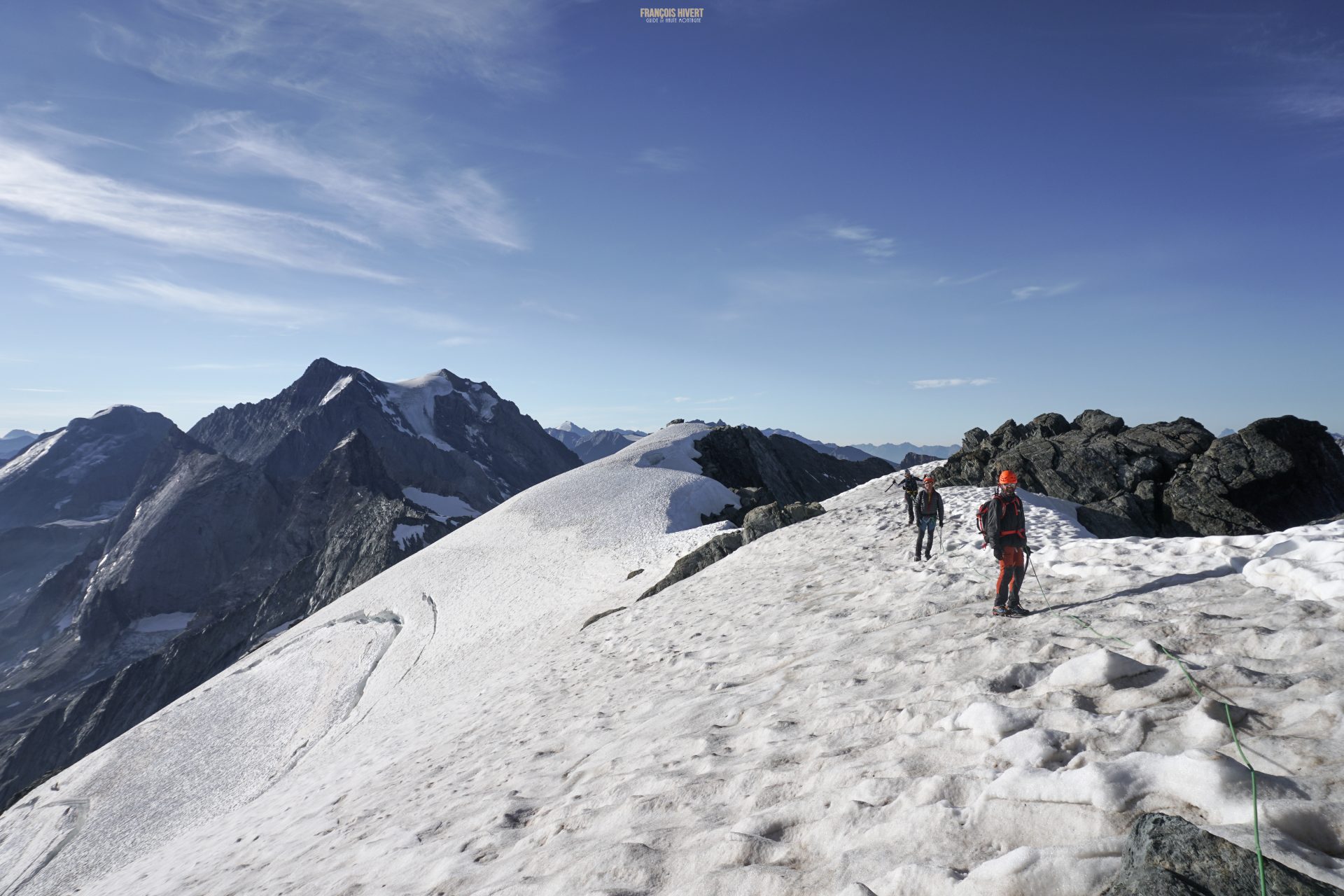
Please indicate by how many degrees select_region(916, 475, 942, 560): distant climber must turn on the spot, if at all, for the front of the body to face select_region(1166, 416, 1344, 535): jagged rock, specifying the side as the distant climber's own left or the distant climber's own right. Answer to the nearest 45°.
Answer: approximately 135° to the distant climber's own left

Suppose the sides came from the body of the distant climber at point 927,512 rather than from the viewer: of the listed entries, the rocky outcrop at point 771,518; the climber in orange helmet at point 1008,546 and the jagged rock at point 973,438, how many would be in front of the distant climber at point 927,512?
1

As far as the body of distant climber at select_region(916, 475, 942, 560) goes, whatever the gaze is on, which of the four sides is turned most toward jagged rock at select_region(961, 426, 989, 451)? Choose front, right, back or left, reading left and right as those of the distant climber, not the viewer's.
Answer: back

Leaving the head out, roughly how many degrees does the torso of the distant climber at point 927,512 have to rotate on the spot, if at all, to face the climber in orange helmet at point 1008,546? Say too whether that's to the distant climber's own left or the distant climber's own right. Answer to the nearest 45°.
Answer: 0° — they already face them

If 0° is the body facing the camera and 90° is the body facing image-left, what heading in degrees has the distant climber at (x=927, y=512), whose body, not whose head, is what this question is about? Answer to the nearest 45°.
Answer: approximately 0°

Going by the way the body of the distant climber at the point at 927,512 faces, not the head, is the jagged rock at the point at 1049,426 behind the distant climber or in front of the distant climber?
behind

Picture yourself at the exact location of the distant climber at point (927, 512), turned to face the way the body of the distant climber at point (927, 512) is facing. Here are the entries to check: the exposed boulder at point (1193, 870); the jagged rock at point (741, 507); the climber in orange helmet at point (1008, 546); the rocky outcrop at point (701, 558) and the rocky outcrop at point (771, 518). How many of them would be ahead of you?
2

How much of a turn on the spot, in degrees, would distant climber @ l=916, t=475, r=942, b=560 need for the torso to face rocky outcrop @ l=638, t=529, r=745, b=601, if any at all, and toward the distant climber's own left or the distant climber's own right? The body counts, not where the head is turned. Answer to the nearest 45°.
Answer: approximately 135° to the distant climber's own right

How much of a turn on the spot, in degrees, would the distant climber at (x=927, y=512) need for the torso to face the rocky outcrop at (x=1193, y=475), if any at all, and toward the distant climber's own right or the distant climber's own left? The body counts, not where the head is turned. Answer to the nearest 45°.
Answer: approximately 135° to the distant climber's own left

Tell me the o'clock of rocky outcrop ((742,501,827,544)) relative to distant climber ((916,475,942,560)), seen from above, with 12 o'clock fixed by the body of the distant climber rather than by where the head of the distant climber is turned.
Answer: The rocky outcrop is roughly at 5 o'clock from the distant climber.

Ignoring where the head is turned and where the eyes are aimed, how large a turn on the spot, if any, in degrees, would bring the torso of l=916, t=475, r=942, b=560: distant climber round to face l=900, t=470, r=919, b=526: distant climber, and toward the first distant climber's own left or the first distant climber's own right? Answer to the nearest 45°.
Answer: approximately 180°
